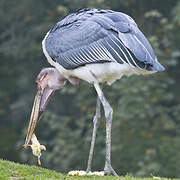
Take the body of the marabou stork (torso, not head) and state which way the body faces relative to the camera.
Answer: to the viewer's left
